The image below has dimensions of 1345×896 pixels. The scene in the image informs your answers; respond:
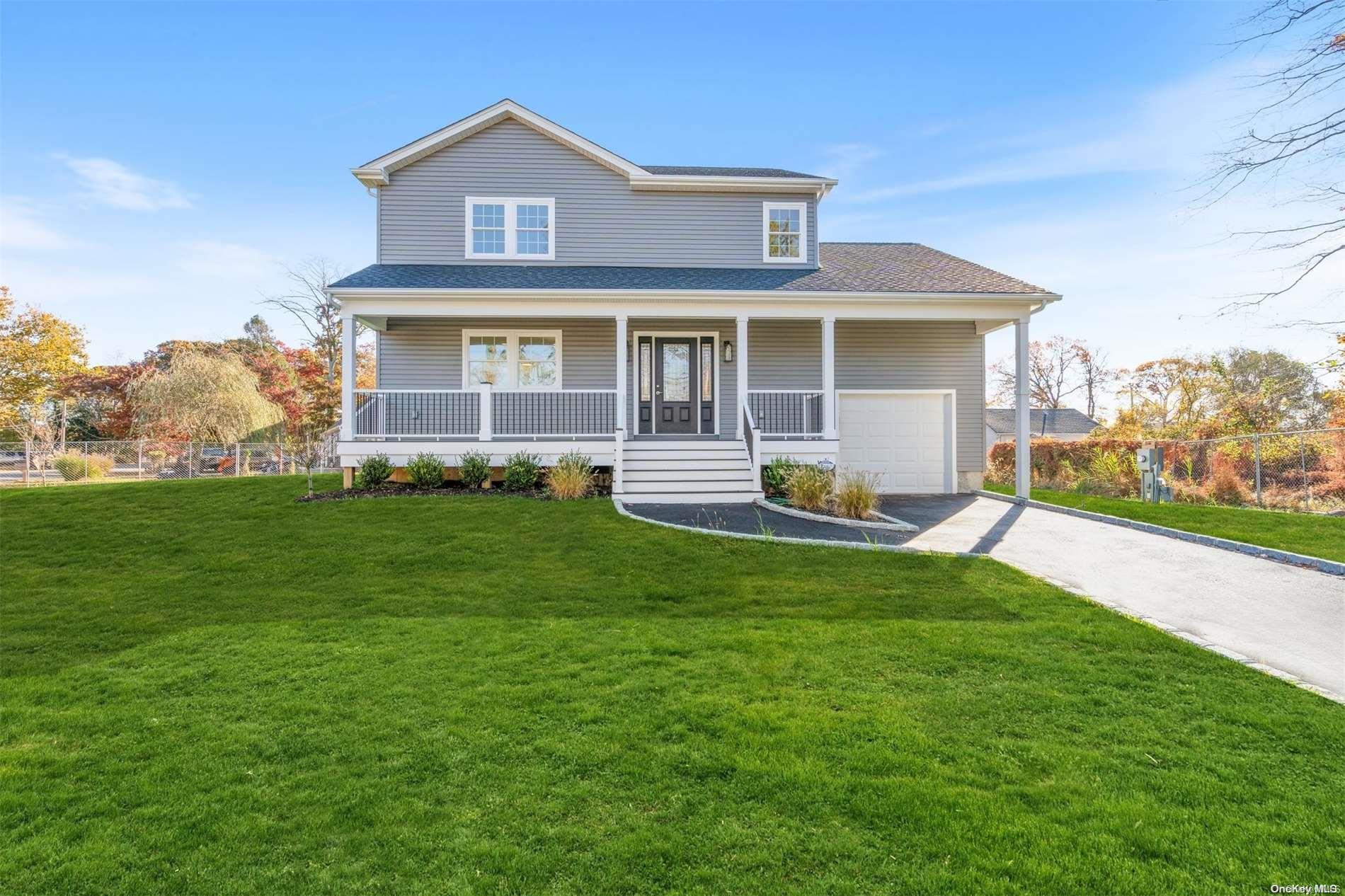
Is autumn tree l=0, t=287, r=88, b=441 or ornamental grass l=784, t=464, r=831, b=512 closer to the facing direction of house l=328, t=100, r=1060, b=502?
the ornamental grass

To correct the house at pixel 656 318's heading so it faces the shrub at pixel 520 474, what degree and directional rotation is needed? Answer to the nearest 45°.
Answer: approximately 45° to its right

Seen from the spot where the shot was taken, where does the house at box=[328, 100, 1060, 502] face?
facing the viewer

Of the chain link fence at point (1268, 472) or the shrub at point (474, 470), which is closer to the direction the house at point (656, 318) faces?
the shrub

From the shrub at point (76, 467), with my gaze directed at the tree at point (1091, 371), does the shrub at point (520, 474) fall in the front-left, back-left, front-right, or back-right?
front-right

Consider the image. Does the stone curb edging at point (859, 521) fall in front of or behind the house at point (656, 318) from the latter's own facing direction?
in front

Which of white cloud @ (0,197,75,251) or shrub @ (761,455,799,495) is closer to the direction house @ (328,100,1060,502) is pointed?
the shrub

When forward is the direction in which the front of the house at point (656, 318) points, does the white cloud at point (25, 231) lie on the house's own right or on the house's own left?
on the house's own right

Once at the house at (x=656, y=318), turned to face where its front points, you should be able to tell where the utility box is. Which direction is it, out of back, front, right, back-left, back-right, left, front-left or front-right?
left

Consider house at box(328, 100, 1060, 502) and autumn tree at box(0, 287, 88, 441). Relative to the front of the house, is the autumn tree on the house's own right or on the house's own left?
on the house's own right
